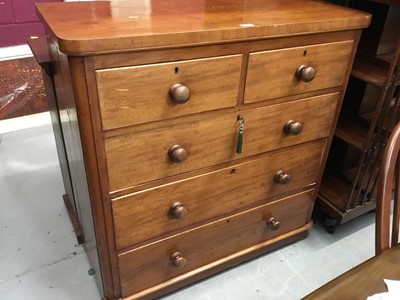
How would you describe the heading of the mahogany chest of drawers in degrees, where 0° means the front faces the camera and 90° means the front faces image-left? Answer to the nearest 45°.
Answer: approximately 315°

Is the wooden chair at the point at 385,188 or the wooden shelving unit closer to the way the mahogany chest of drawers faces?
the wooden chair

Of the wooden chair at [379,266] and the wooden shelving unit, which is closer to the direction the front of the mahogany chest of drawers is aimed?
the wooden chair
